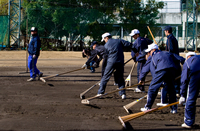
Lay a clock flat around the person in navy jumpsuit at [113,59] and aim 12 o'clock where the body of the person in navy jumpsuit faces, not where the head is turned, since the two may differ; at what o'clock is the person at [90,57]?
The person is roughly at 1 o'clock from the person in navy jumpsuit.

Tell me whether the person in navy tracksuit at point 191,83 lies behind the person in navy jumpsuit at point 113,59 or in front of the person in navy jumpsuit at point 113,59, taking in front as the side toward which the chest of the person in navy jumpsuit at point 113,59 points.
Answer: behind

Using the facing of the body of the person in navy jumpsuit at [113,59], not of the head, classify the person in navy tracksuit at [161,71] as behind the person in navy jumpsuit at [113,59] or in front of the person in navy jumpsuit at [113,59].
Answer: behind

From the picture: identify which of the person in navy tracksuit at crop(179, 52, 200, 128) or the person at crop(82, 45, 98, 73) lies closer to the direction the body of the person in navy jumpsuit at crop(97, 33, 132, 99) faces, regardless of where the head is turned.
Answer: the person

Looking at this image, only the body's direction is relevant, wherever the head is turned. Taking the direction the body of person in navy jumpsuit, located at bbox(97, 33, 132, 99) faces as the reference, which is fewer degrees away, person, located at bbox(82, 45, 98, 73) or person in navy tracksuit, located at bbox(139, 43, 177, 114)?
the person
